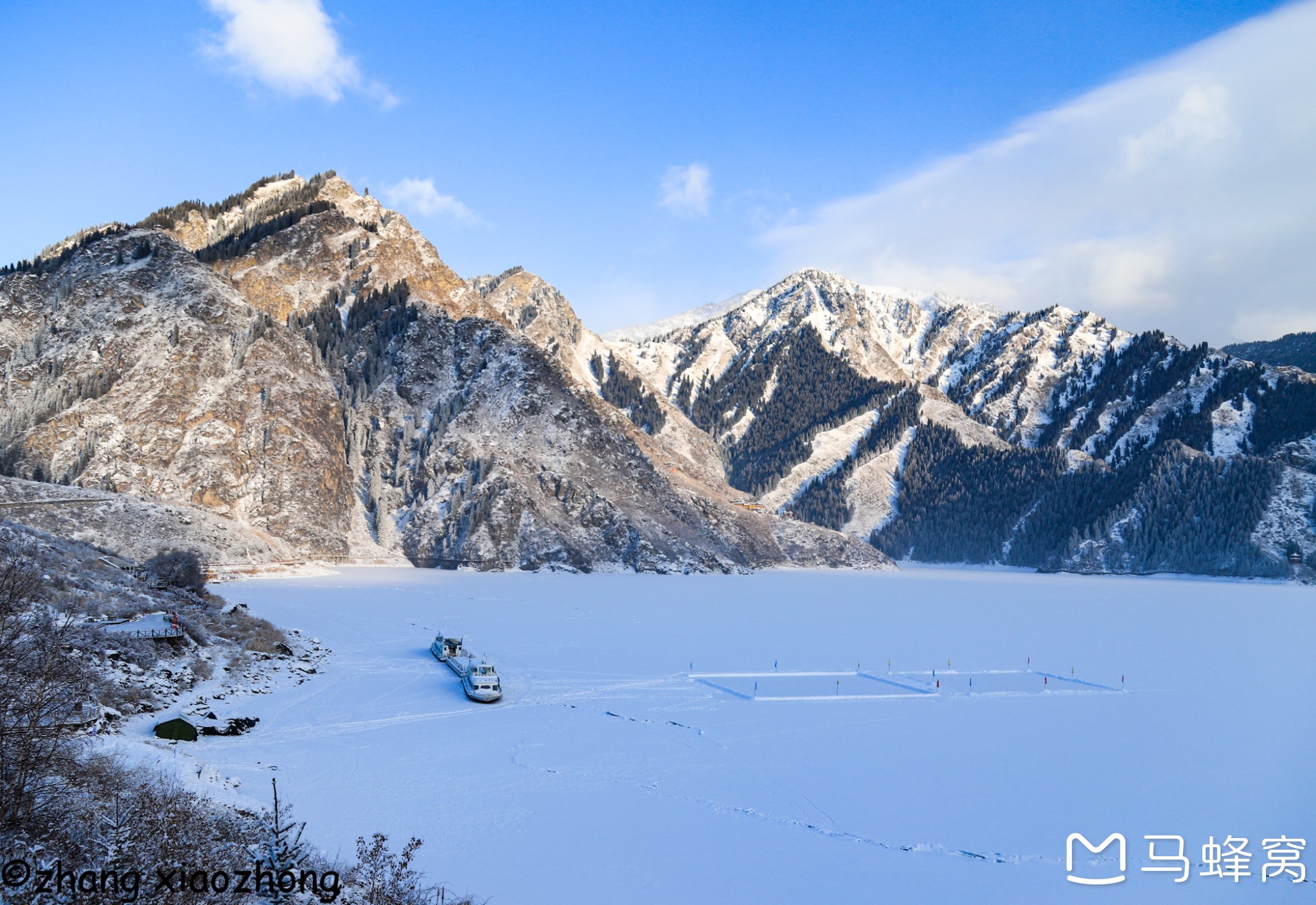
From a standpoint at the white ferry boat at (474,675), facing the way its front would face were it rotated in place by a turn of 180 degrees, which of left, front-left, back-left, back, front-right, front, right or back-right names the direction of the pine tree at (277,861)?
back-left
